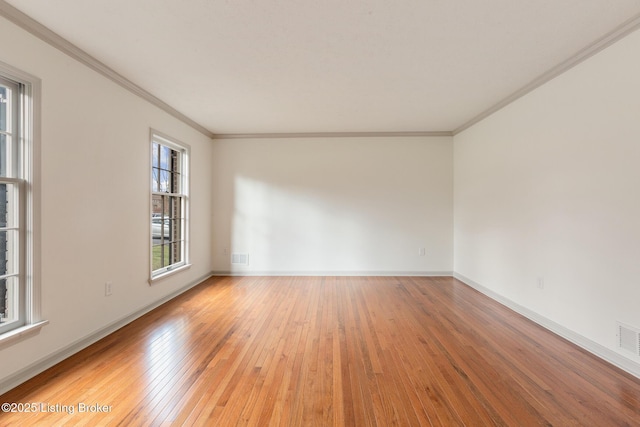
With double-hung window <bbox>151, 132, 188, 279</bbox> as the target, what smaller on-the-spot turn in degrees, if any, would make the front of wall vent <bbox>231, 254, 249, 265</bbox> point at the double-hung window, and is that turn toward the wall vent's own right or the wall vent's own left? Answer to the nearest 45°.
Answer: approximately 45° to the wall vent's own right

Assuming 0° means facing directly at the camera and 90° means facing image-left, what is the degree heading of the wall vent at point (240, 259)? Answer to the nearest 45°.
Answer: approximately 0°
